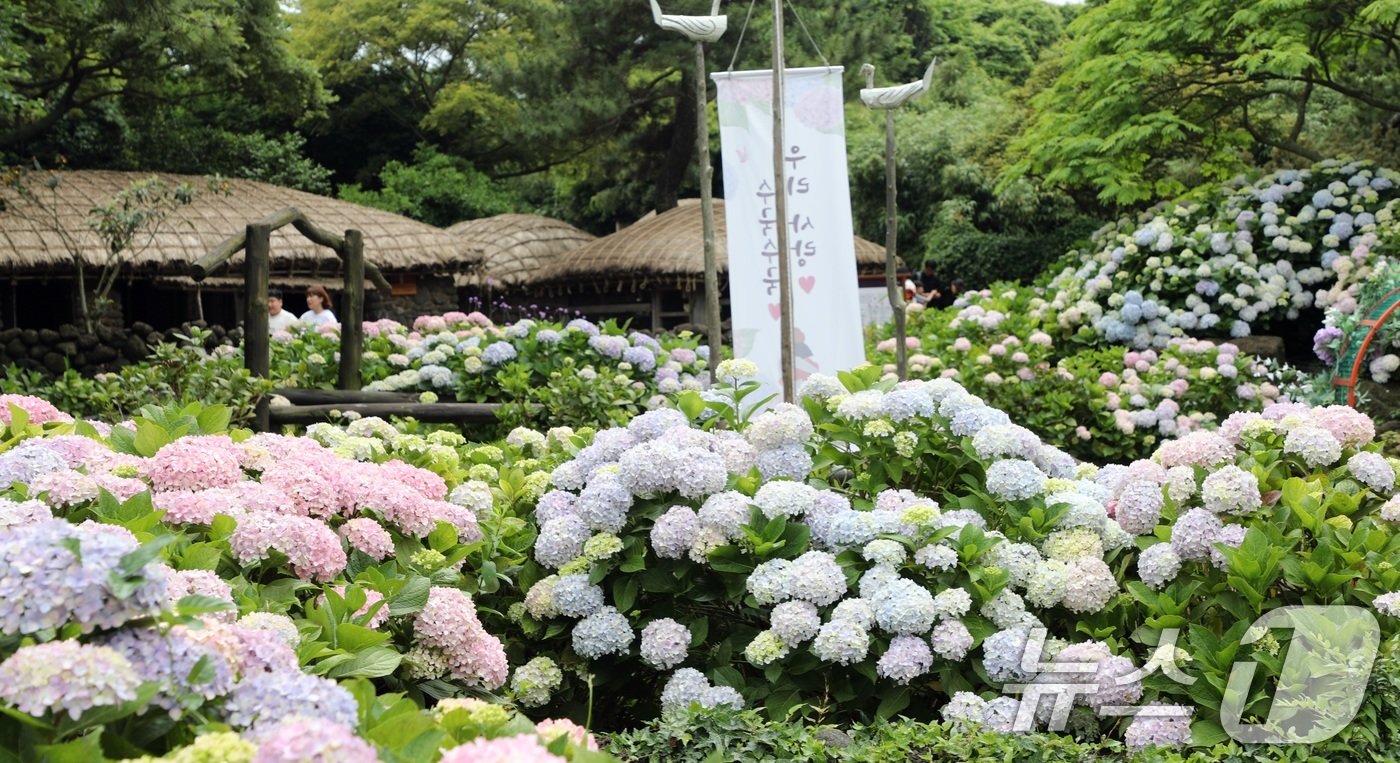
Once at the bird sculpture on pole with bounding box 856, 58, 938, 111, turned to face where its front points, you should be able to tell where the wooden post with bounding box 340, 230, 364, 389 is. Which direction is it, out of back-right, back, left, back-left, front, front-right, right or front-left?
front

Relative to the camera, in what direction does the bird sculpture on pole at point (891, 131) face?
facing to the left of the viewer

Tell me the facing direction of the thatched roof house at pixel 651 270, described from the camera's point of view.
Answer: facing the viewer

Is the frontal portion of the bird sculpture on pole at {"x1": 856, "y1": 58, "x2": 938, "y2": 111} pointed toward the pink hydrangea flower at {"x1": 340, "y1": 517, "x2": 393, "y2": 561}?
no

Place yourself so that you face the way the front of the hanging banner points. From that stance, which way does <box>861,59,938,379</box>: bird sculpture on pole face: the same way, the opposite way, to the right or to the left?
to the left

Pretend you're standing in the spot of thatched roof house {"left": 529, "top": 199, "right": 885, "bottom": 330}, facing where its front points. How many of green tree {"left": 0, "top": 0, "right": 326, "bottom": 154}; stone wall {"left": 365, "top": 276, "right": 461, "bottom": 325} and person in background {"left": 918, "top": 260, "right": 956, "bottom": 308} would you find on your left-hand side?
1

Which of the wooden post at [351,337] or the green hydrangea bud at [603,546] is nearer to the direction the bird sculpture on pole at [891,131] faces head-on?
the wooden post

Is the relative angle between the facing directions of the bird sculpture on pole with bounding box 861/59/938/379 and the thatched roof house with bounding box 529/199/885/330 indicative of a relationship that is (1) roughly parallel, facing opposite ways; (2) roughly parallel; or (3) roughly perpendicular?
roughly perpendicular
